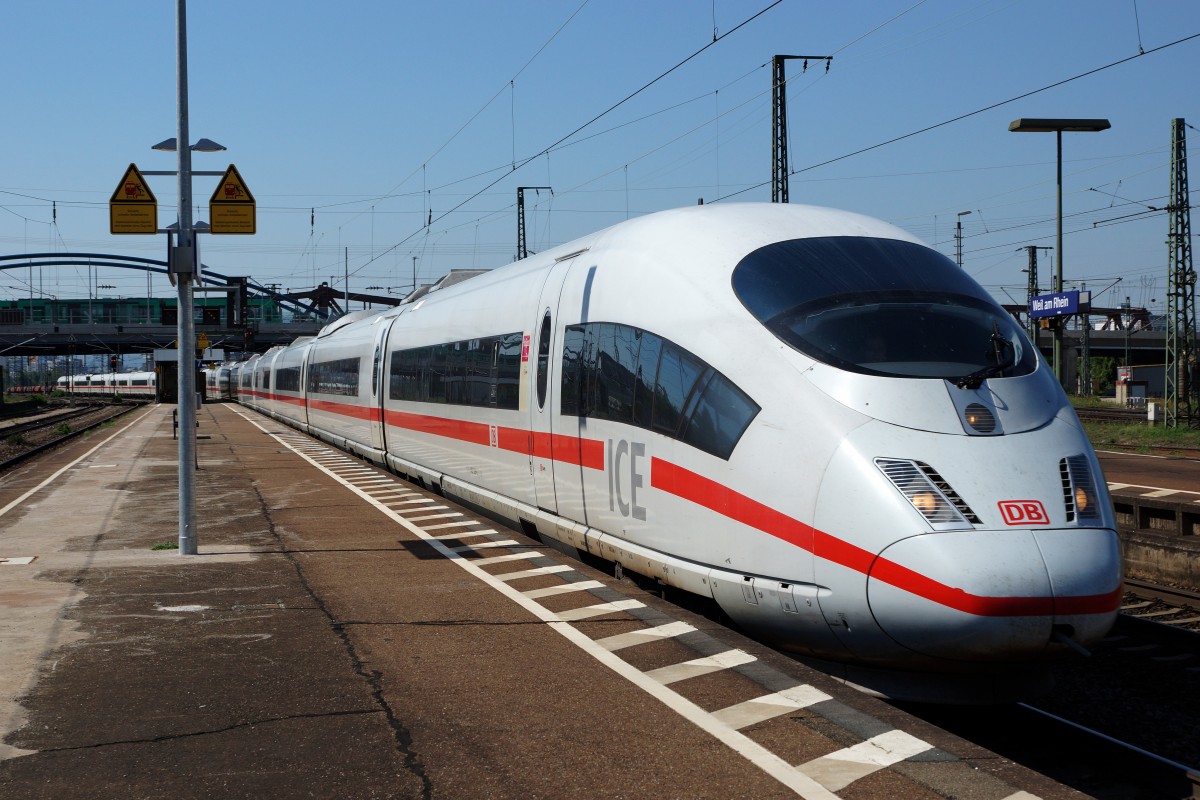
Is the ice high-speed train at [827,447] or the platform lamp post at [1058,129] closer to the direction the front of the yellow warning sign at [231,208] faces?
the ice high-speed train

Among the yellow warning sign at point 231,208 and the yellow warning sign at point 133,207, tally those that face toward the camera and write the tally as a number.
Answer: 2

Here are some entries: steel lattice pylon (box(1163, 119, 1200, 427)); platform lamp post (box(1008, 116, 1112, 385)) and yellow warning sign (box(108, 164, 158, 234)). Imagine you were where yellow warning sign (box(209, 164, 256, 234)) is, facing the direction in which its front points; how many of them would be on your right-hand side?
1

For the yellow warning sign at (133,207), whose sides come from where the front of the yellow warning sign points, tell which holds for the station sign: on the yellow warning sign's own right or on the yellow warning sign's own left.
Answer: on the yellow warning sign's own left

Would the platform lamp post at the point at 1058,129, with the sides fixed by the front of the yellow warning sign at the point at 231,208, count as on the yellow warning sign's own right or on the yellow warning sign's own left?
on the yellow warning sign's own left

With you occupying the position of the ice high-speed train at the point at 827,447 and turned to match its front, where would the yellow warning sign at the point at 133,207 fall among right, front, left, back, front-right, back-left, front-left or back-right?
back

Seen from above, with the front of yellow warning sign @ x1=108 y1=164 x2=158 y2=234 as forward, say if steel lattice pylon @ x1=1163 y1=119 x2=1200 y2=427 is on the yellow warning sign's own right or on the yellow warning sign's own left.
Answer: on the yellow warning sign's own left
